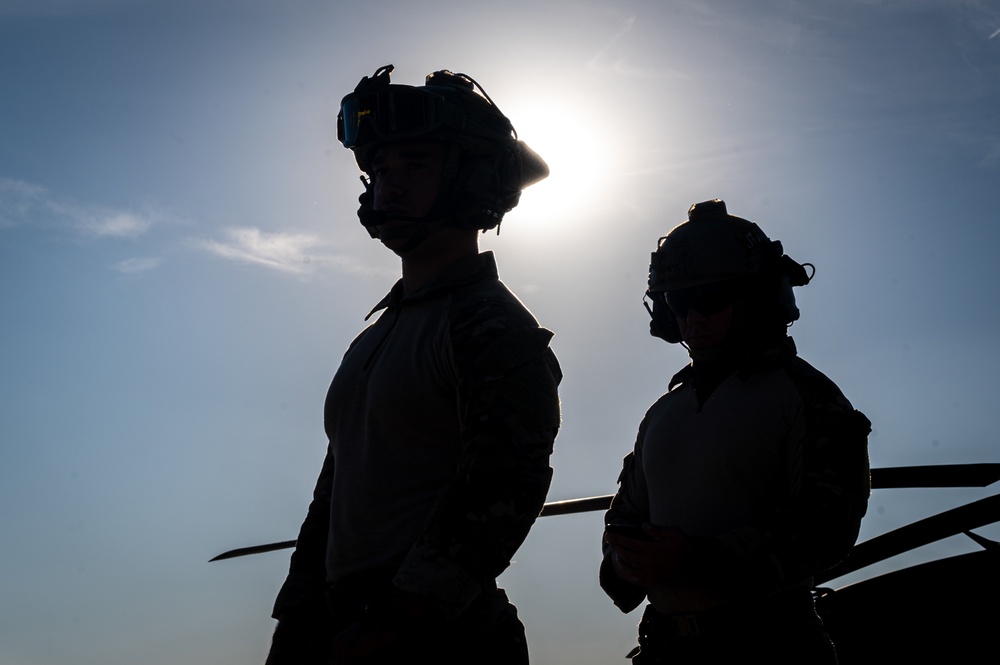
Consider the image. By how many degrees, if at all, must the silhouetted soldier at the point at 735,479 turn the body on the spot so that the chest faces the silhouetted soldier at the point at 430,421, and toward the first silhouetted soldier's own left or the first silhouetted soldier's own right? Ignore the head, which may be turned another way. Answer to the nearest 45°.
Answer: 0° — they already face them

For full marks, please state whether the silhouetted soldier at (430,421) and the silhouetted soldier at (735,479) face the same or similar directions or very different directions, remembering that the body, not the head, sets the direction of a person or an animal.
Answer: same or similar directions

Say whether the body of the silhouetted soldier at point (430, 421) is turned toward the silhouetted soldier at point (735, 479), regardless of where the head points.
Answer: no

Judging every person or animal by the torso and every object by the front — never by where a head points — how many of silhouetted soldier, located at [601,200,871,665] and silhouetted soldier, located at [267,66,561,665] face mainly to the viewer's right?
0

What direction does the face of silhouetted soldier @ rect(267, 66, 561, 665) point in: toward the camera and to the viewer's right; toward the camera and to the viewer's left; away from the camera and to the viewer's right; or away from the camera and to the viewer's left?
toward the camera and to the viewer's left

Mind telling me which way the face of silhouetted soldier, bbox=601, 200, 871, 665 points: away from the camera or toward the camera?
toward the camera

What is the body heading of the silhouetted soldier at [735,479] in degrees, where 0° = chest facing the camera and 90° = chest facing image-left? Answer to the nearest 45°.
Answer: approximately 45°
